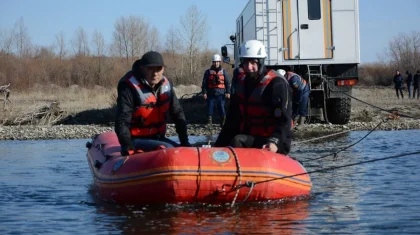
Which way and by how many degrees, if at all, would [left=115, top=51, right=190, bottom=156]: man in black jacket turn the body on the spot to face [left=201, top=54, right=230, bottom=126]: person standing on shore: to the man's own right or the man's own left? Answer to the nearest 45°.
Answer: approximately 135° to the man's own left

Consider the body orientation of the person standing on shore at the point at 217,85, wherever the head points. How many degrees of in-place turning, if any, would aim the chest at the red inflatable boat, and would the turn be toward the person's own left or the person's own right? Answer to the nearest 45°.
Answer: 0° — they already face it

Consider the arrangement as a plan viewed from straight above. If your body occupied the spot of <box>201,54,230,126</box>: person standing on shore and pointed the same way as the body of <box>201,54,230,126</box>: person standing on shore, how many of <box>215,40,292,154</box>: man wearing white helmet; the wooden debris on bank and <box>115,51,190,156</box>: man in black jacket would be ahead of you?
2

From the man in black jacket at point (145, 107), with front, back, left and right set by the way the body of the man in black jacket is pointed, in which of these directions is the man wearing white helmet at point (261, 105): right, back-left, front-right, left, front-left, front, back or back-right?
front-left

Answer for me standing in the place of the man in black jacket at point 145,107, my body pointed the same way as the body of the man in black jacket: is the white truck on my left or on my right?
on my left

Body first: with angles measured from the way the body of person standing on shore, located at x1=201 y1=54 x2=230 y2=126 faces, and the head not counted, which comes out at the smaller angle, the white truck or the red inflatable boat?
the red inflatable boat

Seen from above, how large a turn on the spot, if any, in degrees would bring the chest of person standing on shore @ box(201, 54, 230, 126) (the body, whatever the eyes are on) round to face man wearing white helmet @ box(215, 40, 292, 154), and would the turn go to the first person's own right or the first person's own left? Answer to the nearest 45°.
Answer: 0° — they already face them

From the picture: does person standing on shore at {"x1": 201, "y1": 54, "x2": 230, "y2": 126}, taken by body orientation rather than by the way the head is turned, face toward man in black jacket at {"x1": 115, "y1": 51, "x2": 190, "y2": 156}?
yes

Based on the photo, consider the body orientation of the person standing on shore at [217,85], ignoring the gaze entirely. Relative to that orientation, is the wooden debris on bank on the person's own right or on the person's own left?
on the person's own right

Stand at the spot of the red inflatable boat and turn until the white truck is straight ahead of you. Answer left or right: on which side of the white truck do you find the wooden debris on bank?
left

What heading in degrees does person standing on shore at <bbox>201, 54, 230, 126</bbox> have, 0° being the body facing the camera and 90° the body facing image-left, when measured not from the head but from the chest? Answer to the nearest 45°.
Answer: approximately 0°

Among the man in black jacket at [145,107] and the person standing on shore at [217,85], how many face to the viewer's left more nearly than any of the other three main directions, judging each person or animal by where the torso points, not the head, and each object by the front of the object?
0
